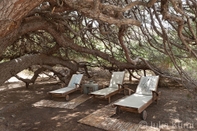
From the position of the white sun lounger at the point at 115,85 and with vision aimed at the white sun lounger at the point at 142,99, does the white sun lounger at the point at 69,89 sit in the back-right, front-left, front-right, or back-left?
back-right

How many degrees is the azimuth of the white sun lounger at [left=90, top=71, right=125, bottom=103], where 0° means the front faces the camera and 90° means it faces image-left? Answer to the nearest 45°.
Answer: approximately 45°

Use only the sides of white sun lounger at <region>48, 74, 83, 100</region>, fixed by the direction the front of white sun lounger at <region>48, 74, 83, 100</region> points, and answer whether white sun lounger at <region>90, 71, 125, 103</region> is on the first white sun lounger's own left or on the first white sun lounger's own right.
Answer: on the first white sun lounger's own left

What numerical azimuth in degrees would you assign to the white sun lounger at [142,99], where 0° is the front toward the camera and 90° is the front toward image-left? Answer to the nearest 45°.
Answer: approximately 45°

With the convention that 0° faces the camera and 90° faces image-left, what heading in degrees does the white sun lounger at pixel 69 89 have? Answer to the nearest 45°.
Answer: approximately 45°

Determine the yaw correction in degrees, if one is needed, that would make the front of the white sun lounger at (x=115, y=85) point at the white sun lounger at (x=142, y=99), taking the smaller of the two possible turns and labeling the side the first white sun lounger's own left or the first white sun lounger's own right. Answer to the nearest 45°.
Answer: approximately 45° to the first white sun lounger's own left

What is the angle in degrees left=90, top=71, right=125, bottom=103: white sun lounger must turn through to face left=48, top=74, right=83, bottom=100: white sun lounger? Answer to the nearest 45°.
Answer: approximately 45° to its right

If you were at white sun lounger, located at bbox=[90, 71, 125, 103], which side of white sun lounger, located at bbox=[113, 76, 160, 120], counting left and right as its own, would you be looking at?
right

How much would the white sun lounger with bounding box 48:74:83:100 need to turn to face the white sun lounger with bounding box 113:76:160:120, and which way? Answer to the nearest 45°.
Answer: approximately 90° to its left

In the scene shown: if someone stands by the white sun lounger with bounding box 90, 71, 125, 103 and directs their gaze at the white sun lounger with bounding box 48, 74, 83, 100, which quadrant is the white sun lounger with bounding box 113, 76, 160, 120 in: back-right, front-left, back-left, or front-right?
back-left
